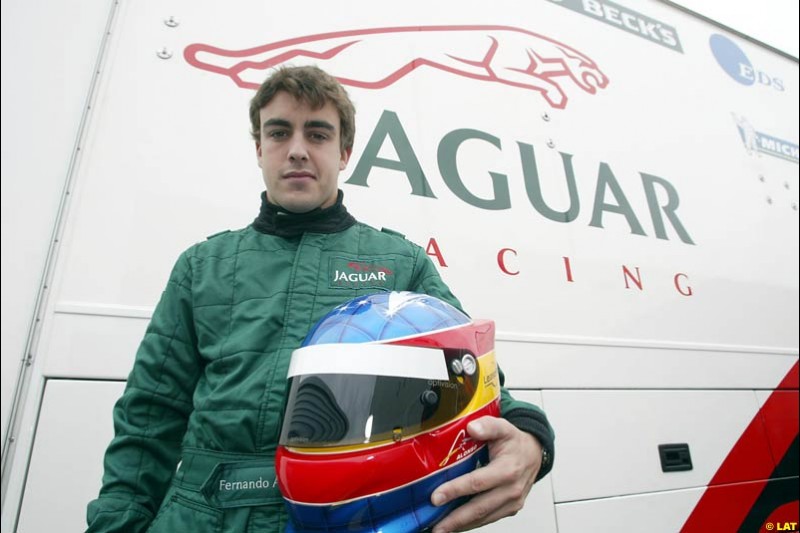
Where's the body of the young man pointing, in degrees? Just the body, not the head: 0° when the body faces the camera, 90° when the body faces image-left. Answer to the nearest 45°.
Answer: approximately 0°
